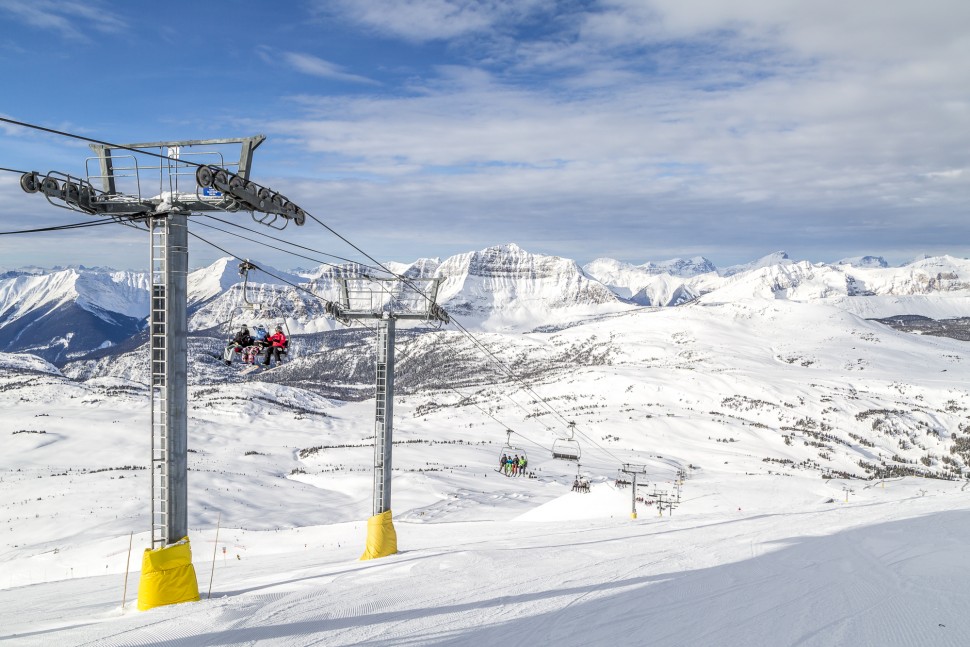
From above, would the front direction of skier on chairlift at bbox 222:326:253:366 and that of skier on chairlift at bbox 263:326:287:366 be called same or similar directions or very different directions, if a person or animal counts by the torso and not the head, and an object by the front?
same or similar directions

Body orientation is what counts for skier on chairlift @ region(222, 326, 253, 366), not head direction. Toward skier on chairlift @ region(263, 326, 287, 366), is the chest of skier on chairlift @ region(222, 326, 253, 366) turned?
no

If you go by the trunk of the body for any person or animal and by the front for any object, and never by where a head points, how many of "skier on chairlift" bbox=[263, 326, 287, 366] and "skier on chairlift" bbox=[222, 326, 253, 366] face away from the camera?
0

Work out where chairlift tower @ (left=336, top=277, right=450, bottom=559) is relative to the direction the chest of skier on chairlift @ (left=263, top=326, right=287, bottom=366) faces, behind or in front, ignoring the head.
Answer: behind

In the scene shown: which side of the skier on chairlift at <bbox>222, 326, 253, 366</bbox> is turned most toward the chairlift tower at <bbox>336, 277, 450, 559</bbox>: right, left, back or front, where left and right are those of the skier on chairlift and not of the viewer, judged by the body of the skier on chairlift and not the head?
back

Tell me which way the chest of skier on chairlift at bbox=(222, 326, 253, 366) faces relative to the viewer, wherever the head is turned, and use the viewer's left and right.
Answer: facing the viewer and to the left of the viewer
